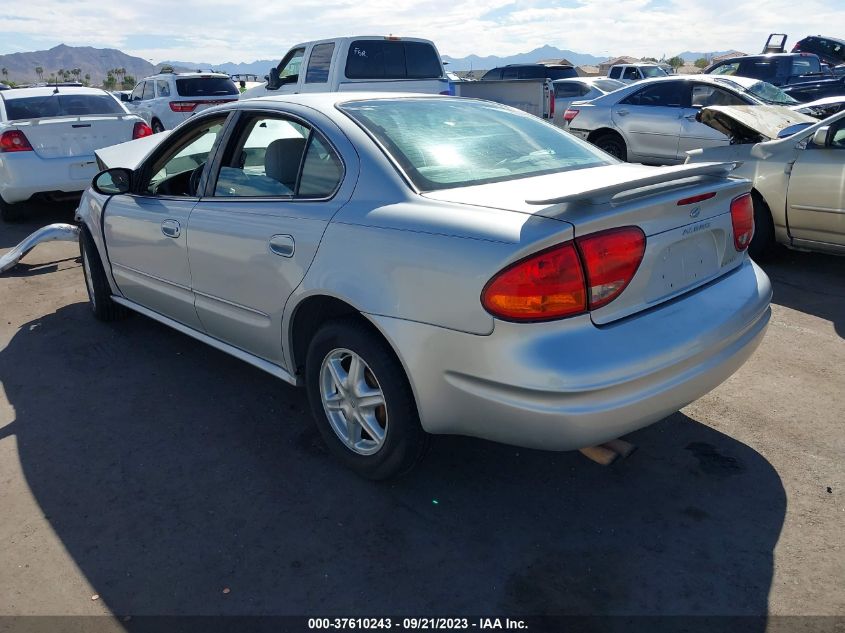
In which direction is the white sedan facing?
away from the camera

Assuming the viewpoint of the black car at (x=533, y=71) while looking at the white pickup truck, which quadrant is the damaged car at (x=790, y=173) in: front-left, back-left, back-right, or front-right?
front-left

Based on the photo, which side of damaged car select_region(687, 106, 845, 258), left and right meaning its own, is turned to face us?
left

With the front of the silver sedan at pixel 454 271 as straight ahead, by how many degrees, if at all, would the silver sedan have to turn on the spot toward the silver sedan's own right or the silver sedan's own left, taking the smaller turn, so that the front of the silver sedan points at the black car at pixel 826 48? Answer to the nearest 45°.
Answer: approximately 90° to the silver sedan's own right

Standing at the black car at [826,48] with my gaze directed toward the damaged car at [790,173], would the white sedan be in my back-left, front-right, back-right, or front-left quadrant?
front-right

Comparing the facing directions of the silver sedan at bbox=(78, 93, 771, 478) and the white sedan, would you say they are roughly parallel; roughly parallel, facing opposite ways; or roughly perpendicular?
roughly parallel

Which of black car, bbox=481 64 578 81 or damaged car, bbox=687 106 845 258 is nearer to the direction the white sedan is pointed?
the black car

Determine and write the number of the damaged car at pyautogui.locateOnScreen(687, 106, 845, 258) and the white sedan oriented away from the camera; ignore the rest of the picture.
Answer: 1

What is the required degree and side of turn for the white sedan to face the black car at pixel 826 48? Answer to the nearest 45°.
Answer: approximately 90° to its right

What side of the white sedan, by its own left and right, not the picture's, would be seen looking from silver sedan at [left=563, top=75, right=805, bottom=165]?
right

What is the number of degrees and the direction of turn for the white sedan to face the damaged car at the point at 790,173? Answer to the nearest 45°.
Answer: approximately 135° to its right

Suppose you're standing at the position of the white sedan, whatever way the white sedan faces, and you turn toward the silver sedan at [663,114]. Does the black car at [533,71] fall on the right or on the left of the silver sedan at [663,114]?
left

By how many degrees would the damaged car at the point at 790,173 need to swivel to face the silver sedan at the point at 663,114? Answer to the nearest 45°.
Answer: approximately 90° to its right

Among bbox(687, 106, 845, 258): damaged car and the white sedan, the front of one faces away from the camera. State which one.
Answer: the white sedan

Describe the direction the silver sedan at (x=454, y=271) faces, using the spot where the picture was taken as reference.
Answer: facing away from the viewer and to the left of the viewer
